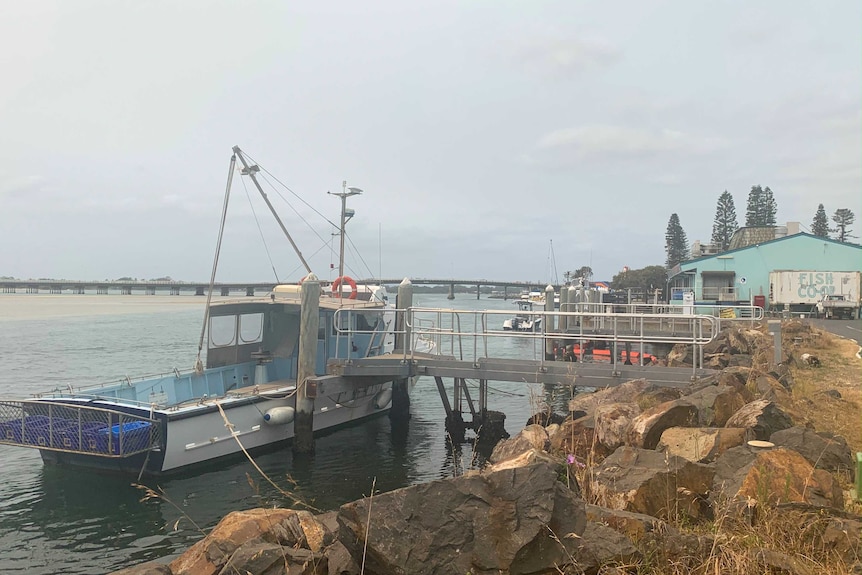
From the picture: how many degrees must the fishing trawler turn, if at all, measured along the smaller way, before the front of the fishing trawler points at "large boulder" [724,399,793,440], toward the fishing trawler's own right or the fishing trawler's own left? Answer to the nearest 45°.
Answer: approximately 90° to the fishing trawler's own right

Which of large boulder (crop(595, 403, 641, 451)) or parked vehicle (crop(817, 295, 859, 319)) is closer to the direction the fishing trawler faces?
the parked vehicle

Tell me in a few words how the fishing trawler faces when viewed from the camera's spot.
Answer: facing away from the viewer and to the right of the viewer

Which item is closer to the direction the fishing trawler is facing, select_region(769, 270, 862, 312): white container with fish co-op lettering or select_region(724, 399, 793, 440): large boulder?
the white container with fish co-op lettering

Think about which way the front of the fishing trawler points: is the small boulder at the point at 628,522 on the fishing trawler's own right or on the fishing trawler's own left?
on the fishing trawler's own right

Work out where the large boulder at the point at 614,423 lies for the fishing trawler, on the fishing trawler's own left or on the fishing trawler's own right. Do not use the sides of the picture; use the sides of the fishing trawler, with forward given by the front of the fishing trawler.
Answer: on the fishing trawler's own right

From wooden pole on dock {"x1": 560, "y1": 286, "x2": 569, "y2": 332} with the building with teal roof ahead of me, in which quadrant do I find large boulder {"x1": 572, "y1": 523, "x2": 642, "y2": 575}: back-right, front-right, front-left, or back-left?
back-right

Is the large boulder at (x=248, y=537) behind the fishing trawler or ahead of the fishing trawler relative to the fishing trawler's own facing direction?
behind

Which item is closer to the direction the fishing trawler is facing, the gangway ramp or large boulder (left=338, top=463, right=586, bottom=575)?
the gangway ramp

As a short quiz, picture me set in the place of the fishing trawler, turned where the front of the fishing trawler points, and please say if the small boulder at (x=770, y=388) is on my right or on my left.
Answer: on my right
